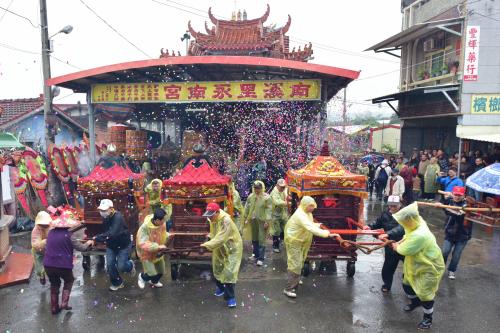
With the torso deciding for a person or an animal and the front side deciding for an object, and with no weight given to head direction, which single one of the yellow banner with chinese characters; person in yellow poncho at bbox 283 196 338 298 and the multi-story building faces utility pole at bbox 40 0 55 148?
the multi-story building

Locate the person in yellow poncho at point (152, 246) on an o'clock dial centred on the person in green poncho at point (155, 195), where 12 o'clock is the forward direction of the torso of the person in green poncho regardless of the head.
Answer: The person in yellow poncho is roughly at 12 o'clock from the person in green poncho.

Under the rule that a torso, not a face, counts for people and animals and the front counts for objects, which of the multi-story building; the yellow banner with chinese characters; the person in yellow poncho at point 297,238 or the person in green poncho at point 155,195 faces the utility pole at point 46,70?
the multi-story building

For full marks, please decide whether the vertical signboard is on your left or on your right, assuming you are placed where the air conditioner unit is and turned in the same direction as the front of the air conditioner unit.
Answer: on your left

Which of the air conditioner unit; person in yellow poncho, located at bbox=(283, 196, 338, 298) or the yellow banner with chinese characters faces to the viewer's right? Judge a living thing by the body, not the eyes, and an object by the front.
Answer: the person in yellow poncho

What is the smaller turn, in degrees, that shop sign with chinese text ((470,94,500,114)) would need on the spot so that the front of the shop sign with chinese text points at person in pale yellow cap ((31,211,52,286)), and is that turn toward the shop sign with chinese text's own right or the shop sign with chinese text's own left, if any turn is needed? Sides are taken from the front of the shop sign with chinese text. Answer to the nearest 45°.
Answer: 0° — it already faces them

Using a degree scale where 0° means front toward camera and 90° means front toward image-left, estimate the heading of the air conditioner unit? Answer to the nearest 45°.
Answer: approximately 45°

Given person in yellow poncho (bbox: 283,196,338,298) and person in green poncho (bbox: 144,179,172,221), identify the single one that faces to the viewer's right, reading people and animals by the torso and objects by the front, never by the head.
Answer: the person in yellow poncho

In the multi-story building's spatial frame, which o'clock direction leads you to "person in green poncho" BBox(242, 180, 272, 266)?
The person in green poncho is roughly at 11 o'clock from the multi-story building.
